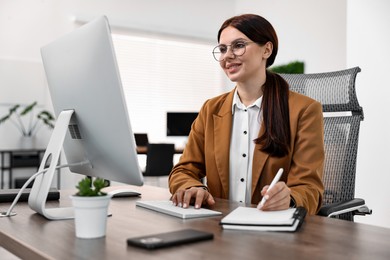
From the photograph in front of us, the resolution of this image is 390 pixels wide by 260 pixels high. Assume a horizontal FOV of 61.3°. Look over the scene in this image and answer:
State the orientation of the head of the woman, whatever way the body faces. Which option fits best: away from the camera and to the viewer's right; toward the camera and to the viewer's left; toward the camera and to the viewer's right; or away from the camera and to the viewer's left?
toward the camera and to the viewer's left

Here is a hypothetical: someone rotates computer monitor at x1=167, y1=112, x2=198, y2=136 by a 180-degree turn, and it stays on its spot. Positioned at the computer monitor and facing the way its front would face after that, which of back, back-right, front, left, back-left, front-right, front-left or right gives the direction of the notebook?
back

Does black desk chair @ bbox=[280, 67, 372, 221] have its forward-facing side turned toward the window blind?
no

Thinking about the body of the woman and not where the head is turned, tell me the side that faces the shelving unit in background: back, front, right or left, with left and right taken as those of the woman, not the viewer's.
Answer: right

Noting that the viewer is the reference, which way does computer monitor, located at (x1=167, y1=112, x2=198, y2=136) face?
facing the viewer

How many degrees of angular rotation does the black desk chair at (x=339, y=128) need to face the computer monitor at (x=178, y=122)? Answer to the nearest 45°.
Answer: approximately 90° to its right

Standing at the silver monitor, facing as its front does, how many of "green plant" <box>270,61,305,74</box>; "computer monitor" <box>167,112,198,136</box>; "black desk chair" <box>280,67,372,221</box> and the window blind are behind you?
0

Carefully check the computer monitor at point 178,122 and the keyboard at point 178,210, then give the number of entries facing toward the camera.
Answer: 1

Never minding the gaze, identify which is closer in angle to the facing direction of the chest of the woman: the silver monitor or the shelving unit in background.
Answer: the silver monitor

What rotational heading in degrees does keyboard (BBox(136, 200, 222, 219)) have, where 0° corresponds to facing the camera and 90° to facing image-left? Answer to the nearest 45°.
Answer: approximately 225°

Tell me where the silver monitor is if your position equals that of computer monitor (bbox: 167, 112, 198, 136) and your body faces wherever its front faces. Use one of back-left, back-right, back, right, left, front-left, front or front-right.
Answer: front

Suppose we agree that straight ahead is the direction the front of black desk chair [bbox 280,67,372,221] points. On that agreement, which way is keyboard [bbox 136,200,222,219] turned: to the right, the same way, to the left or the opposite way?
the opposite way

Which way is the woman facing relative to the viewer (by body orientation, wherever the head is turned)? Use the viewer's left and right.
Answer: facing the viewer and to the left of the viewer

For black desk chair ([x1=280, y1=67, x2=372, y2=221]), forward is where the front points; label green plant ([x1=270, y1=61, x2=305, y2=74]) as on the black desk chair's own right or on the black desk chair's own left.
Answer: on the black desk chair's own right

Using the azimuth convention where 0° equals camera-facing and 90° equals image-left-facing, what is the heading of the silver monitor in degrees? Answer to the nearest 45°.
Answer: approximately 225°

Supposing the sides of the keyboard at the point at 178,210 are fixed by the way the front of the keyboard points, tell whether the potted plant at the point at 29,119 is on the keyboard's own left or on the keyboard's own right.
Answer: on the keyboard's own left

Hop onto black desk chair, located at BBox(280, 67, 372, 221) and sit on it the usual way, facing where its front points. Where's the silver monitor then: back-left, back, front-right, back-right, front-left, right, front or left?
front
